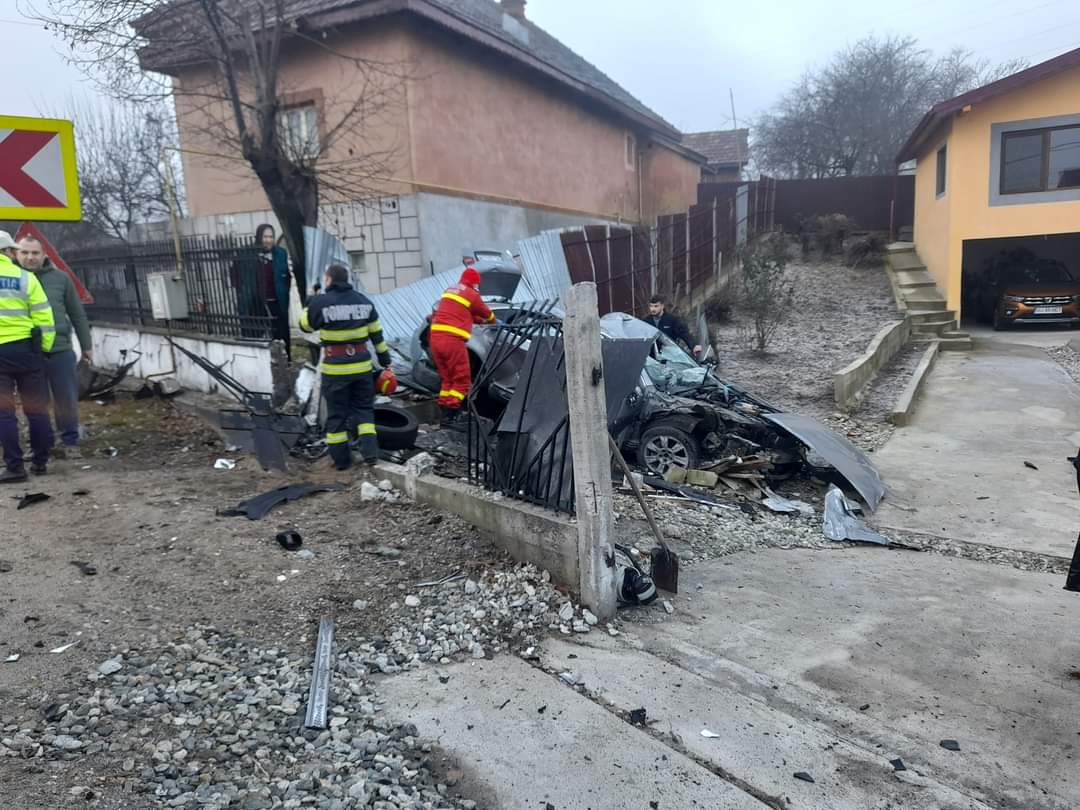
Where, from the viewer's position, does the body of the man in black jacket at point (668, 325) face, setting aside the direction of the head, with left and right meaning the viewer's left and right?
facing the viewer and to the left of the viewer

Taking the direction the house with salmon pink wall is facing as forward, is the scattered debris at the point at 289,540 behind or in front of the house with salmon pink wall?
in front

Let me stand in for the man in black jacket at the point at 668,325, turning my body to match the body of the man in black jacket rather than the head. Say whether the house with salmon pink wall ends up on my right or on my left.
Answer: on my right

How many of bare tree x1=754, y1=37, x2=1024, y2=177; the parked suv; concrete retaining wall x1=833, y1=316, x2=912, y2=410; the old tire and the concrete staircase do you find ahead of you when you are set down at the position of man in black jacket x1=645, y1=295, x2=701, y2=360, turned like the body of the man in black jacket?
1

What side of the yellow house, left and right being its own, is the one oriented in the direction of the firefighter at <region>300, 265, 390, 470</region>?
front

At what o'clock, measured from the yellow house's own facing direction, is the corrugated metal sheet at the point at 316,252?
The corrugated metal sheet is roughly at 1 o'clock from the yellow house.

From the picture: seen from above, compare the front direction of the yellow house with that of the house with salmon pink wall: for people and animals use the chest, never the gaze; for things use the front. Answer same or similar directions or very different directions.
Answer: same or similar directions

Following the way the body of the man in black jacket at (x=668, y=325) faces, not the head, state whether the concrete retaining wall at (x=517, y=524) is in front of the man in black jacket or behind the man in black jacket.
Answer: in front

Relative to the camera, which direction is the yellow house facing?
toward the camera

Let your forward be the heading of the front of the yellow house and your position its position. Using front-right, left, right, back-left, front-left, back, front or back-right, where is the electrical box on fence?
front-right
